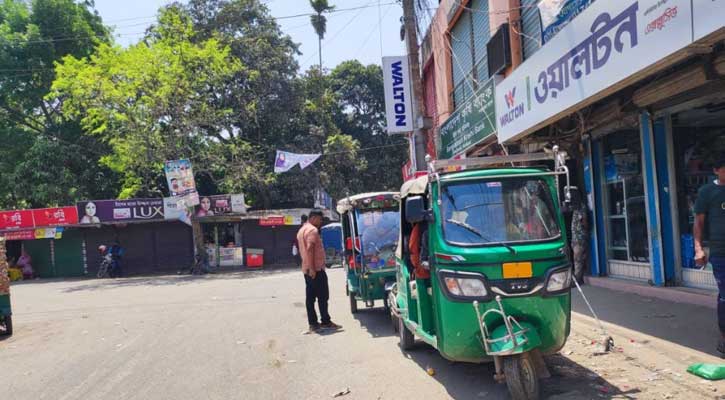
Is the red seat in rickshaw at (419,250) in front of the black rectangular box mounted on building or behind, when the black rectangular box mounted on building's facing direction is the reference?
in front

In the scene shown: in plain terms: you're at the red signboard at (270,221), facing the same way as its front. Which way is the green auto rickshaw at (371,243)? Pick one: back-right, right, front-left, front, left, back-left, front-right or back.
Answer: front

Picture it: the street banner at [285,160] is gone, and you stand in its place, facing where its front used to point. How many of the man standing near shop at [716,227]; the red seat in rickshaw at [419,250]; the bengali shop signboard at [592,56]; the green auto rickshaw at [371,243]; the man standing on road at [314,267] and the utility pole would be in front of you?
6

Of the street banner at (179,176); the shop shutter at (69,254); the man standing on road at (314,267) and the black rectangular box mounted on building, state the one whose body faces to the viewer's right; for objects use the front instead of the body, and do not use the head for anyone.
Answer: the man standing on road

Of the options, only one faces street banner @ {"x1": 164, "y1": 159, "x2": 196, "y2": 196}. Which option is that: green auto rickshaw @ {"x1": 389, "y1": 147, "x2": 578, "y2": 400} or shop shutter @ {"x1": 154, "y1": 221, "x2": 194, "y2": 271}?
the shop shutter

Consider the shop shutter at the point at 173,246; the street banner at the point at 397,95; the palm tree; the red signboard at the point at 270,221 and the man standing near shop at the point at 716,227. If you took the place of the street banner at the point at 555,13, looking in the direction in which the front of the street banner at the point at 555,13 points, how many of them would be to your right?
4

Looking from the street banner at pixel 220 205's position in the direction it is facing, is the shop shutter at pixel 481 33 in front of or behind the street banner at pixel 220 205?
in front

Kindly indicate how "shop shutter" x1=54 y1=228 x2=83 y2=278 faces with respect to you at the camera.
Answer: facing the viewer

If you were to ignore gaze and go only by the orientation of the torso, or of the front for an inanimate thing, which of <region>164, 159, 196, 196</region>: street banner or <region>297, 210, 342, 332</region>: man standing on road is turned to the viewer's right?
the man standing on road

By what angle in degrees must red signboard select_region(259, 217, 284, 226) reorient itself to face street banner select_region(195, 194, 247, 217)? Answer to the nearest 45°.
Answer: approximately 90° to its right

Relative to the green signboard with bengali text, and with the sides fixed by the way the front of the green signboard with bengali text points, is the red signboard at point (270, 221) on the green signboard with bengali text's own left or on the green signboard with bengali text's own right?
on the green signboard with bengali text's own right

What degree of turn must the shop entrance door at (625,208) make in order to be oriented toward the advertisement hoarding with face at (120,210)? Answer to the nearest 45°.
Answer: approximately 45° to its right

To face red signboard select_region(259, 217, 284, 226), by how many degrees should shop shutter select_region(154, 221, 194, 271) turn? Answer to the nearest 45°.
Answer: approximately 90° to its left

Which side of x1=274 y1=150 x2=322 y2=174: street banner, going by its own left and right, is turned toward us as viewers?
front

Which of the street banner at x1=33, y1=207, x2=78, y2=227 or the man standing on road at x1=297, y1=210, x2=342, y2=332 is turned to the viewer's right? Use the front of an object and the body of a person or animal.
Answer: the man standing on road

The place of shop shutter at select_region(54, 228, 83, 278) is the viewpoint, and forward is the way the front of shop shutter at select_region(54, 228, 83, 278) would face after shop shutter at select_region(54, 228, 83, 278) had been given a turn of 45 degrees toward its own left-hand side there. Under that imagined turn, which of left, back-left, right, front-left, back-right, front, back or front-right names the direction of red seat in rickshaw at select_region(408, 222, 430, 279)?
front-right

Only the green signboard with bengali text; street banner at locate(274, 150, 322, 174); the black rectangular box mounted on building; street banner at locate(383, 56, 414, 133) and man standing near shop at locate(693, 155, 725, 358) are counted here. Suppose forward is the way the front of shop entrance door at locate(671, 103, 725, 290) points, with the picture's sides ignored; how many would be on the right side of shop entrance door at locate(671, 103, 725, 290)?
4

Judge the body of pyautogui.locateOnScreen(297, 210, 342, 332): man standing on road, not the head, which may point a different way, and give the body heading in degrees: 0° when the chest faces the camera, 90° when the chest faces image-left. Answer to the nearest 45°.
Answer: approximately 270°

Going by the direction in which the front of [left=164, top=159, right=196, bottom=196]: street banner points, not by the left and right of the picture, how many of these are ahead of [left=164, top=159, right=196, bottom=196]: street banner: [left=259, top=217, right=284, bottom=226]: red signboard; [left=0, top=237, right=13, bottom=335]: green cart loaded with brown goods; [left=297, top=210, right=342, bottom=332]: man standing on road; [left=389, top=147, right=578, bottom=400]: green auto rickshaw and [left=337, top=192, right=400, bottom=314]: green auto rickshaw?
4

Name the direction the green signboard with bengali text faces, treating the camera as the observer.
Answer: facing the viewer and to the left of the viewer

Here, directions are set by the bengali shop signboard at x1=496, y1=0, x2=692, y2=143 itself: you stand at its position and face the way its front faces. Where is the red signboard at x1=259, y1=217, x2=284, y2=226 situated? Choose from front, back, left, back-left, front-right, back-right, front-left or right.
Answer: right
